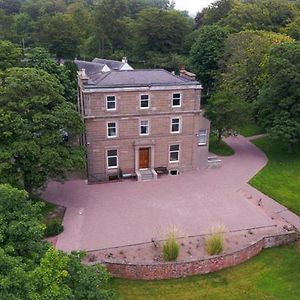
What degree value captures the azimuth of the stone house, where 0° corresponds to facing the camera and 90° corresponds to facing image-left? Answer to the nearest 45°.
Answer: approximately 0°

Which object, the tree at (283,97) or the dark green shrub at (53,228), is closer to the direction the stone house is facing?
the dark green shrub

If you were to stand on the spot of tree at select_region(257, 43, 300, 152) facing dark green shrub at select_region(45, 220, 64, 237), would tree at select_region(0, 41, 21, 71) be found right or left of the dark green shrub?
right

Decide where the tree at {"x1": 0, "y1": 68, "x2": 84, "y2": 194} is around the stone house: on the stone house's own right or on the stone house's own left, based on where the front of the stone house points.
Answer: on the stone house's own right

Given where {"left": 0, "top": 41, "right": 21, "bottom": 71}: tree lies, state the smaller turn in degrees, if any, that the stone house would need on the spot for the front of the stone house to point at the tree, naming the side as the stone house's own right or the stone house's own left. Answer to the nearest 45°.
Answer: approximately 135° to the stone house's own right

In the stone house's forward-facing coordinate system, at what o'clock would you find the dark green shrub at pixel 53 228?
The dark green shrub is roughly at 1 o'clock from the stone house.

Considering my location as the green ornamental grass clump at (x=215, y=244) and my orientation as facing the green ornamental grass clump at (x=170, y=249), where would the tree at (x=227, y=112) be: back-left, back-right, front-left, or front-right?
back-right

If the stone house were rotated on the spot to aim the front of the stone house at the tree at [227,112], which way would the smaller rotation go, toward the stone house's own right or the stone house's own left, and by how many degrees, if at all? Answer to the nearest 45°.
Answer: approximately 135° to the stone house's own left

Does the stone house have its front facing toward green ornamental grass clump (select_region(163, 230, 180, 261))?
yes

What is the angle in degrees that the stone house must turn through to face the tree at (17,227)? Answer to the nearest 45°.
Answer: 0° — it already faces it
